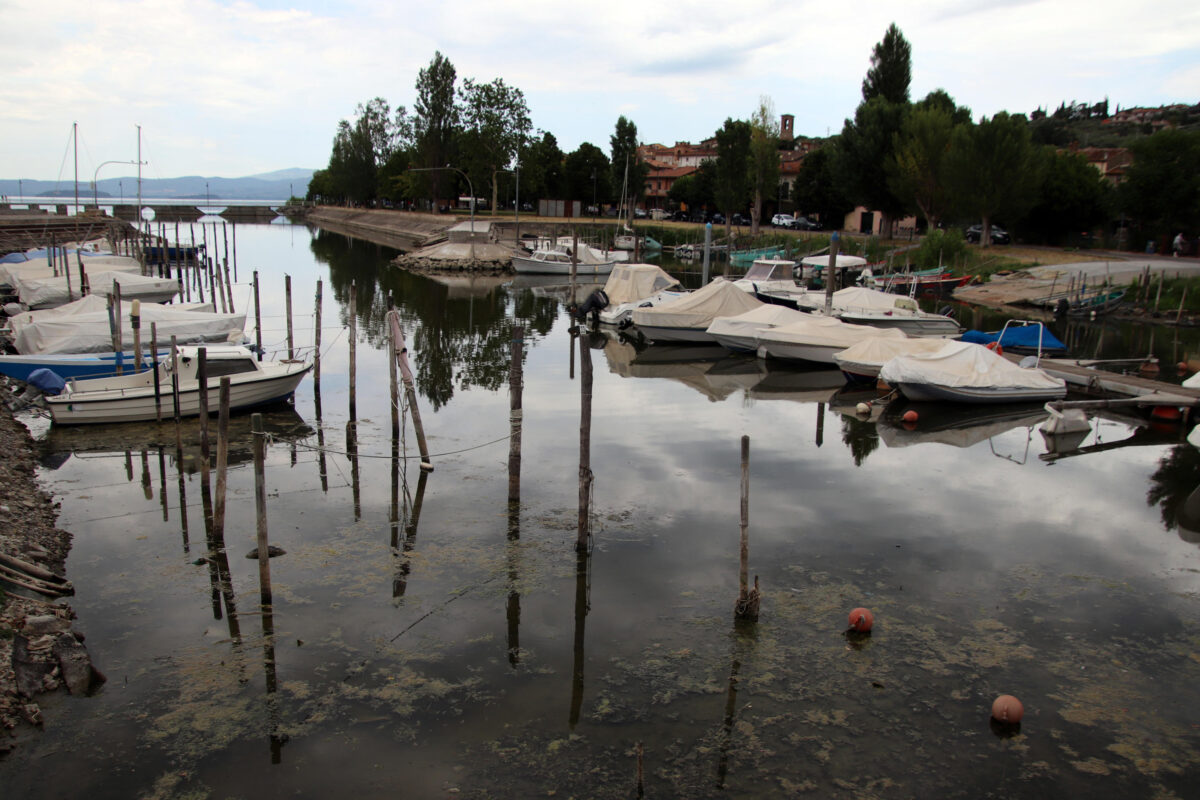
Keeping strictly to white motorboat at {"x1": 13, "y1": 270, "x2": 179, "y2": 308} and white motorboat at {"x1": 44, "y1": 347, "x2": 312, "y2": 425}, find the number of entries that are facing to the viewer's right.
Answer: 2

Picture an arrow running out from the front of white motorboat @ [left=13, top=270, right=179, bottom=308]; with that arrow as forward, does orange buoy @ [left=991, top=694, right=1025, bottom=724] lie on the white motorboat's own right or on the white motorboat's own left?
on the white motorboat's own right

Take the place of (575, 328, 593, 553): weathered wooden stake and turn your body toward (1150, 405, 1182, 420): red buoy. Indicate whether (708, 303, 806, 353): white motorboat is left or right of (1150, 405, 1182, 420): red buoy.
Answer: left

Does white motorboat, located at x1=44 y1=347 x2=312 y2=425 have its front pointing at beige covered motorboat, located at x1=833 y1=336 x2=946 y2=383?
yes

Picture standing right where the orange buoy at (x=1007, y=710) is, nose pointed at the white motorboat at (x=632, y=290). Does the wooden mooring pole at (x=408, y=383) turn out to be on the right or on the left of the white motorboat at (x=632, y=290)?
left

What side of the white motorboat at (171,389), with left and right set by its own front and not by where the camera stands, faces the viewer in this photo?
right

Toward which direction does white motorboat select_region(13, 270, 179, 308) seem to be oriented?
to the viewer's right
